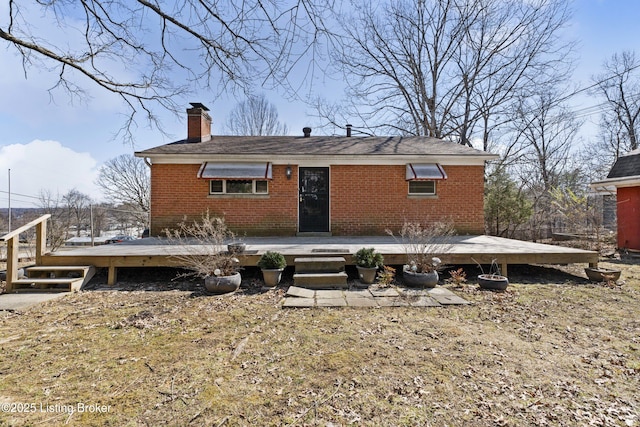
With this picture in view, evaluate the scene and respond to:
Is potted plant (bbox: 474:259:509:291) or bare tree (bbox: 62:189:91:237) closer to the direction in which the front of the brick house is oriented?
the potted plant

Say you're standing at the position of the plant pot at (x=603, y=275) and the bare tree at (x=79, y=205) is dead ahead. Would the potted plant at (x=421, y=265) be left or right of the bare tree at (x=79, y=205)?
left

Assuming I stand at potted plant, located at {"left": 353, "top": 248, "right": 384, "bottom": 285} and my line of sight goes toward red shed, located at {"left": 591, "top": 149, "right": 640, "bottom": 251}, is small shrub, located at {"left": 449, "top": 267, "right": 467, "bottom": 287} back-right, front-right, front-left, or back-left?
front-right

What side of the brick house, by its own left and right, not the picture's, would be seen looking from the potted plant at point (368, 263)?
front

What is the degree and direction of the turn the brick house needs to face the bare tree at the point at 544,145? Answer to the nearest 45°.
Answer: approximately 135° to its left

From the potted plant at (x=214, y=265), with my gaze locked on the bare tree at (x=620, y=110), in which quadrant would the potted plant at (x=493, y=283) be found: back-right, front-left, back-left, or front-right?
front-right

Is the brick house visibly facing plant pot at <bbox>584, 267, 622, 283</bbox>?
no

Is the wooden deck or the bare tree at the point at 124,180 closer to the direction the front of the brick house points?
the wooden deck

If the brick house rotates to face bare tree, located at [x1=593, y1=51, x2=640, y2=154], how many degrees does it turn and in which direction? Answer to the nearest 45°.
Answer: approximately 135° to its left

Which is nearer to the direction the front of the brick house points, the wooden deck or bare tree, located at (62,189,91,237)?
the wooden deck

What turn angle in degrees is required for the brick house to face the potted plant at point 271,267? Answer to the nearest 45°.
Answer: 0° — it already faces it

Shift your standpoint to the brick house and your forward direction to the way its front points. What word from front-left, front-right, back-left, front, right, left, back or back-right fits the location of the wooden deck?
front

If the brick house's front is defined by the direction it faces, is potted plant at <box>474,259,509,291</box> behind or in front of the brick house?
in front

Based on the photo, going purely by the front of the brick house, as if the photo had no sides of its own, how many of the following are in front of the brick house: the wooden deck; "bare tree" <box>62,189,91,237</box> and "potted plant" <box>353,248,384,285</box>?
2

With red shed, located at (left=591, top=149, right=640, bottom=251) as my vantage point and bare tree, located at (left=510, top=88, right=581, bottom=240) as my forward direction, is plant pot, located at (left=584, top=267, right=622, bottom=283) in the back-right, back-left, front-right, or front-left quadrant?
back-left

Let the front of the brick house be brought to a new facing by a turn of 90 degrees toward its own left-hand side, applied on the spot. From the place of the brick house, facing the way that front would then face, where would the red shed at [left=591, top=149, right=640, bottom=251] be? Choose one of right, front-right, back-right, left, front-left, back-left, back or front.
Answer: front

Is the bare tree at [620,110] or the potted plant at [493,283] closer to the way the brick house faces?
the potted plant

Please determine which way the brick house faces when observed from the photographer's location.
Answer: facing the viewer

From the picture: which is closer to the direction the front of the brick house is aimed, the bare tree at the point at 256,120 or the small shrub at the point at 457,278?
the small shrub

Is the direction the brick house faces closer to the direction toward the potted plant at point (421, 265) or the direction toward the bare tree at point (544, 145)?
the potted plant
